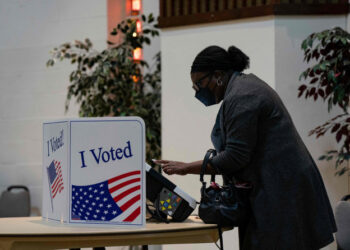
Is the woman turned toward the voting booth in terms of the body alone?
yes

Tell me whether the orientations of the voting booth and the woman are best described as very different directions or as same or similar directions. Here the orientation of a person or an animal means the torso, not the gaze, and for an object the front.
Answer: very different directions

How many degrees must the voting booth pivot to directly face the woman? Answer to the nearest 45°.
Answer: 0° — it already faces them

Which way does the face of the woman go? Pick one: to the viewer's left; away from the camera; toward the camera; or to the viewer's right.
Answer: to the viewer's left

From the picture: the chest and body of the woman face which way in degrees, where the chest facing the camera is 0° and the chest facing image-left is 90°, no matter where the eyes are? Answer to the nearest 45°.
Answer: approximately 90°

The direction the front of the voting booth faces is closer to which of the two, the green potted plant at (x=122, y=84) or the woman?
the woman

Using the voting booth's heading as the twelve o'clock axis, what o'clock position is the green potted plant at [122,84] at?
The green potted plant is roughly at 9 o'clock from the voting booth.

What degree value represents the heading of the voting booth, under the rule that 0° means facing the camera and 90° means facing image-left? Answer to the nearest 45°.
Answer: approximately 270°

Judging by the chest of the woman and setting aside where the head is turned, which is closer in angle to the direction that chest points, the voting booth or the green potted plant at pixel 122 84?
the voting booth

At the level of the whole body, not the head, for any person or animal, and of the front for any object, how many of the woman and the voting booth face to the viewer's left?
1
